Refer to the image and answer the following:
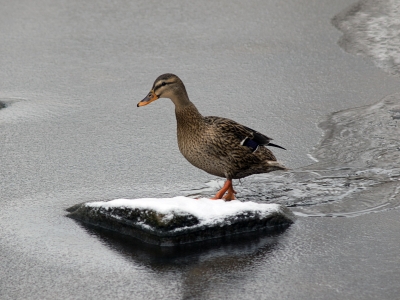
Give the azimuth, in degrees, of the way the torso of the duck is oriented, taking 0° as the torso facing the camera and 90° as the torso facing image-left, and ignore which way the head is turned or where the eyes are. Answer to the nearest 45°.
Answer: approximately 90°
